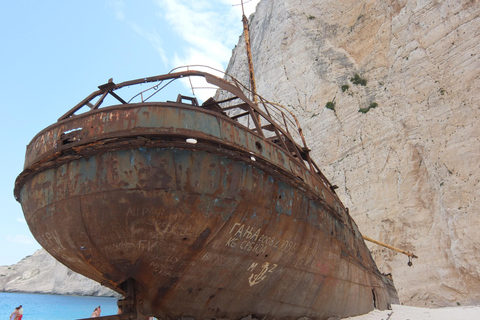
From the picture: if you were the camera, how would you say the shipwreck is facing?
facing away from the viewer and to the right of the viewer
